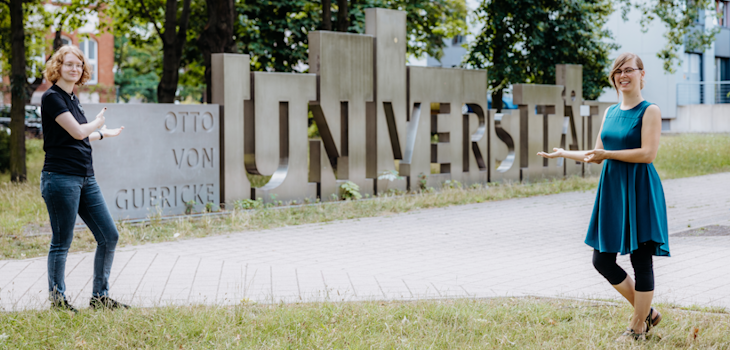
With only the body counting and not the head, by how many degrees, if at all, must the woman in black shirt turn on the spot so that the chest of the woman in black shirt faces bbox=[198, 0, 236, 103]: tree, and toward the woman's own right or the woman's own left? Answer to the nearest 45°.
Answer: approximately 135° to the woman's own left

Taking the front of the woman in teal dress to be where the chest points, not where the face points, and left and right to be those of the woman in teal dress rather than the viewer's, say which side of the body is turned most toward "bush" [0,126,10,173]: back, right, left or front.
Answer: right

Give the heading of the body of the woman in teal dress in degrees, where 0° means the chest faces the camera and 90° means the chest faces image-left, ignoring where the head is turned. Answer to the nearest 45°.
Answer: approximately 45°

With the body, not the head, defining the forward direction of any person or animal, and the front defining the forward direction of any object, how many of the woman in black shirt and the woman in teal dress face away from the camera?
0

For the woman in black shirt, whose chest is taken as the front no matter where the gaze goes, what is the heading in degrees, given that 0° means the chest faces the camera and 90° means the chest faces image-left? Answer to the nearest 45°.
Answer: approximately 315°

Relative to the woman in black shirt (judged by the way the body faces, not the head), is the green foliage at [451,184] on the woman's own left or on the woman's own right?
on the woman's own left

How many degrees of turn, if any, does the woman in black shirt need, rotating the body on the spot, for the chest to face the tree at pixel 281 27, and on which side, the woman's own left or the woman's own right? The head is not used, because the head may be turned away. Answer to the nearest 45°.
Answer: approximately 135° to the woman's own left

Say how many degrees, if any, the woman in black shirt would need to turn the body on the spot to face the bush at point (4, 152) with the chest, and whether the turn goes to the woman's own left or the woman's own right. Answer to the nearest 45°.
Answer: approximately 135° to the woman's own left

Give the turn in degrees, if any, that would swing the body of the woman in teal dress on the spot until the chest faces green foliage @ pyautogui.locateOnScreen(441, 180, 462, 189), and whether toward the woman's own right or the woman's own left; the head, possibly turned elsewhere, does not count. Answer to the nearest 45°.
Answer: approximately 135° to the woman's own right
